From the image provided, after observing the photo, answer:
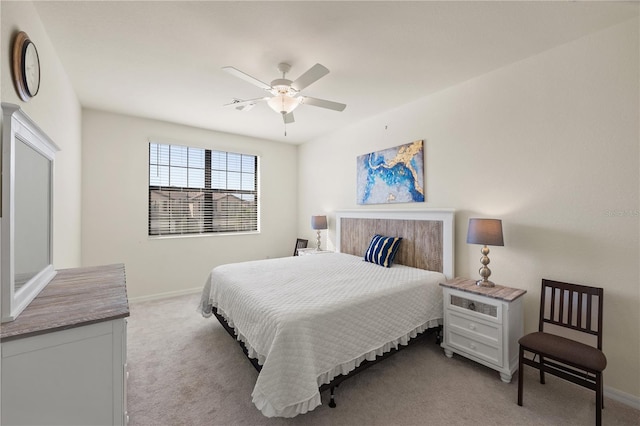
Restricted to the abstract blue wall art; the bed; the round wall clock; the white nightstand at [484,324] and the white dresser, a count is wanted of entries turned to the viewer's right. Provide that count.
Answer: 2

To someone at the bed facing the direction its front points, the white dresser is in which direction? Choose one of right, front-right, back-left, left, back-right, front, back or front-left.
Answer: front

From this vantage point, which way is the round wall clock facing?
to the viewer's right

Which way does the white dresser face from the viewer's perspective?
to the viewer's right

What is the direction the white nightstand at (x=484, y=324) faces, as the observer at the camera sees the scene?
facing the viewer and to the left of the viewer

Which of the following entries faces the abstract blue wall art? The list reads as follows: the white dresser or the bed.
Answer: the white dresser

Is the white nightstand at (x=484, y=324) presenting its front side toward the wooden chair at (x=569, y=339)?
no

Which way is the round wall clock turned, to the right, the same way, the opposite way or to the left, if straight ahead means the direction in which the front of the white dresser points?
the same way

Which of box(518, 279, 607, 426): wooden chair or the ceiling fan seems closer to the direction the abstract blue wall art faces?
the ceiling fan

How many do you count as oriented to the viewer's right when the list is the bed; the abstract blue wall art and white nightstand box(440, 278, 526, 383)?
0

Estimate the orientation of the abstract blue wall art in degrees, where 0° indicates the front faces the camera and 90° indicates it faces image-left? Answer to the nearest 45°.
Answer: approximately 45°
